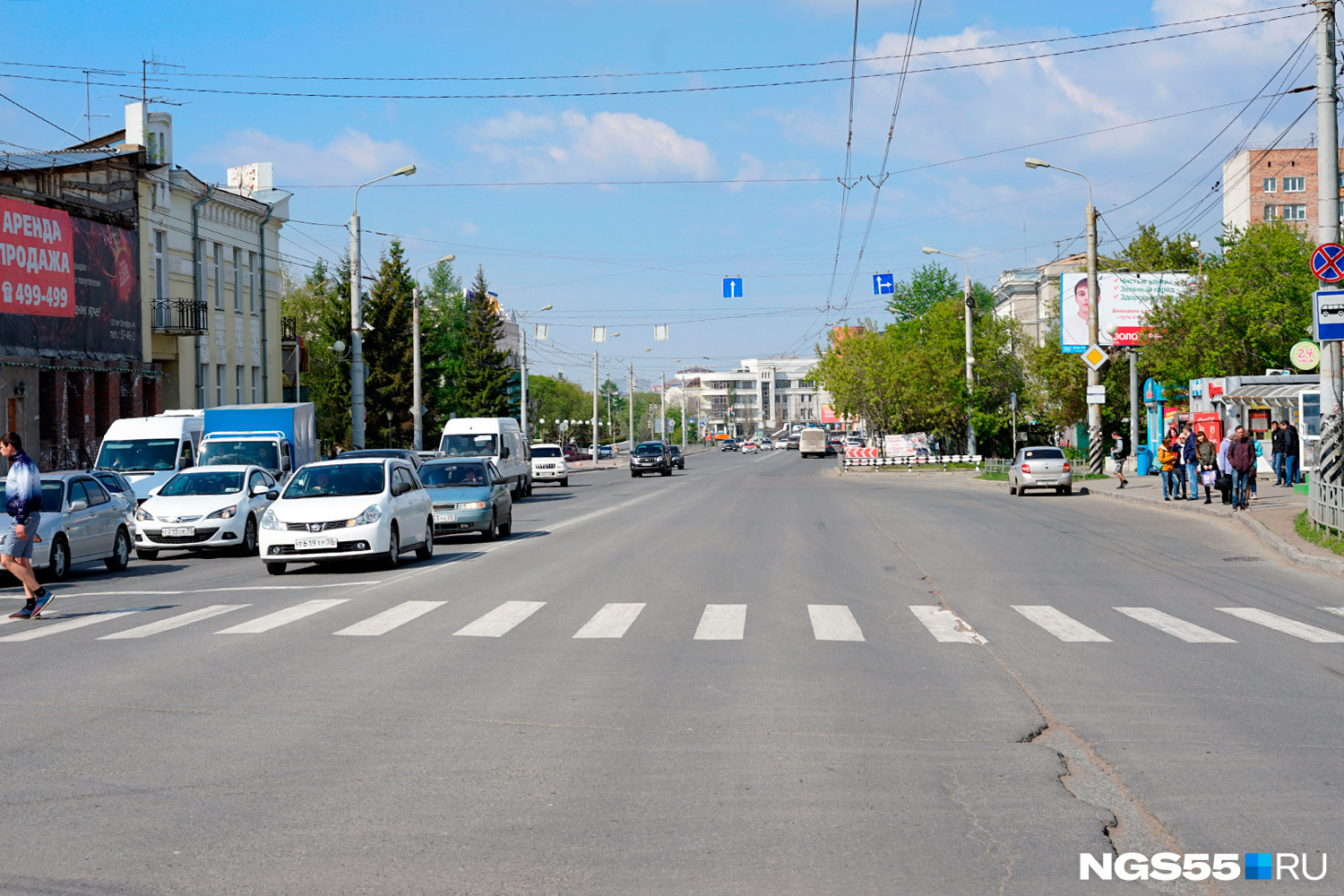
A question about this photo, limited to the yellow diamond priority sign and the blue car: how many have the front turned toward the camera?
2

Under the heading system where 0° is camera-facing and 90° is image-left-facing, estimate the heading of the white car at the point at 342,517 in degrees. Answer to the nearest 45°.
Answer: approximately 45°

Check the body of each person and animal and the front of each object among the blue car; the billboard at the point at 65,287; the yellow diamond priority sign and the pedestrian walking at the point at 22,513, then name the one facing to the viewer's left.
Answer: the pedestrian walking

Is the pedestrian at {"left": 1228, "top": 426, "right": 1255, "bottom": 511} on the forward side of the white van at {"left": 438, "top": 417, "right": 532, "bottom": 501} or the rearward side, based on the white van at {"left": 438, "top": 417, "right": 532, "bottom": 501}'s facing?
on the forward side

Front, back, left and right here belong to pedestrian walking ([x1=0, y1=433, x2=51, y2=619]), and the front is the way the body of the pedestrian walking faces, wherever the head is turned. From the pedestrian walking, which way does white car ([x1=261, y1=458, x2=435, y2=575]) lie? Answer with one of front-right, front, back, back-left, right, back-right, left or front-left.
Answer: back-right

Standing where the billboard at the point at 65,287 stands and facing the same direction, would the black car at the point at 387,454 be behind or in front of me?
in front

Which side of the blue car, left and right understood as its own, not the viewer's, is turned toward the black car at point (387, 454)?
back

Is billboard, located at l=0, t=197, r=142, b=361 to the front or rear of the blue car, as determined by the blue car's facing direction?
to the rear

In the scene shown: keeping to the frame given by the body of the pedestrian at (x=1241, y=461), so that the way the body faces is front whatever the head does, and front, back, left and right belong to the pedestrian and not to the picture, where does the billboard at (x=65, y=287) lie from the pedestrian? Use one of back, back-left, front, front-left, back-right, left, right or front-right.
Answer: right

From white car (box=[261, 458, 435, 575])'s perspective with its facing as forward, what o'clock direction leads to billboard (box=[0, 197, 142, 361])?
The billboard is roughly at 4 o'clock from the white car.

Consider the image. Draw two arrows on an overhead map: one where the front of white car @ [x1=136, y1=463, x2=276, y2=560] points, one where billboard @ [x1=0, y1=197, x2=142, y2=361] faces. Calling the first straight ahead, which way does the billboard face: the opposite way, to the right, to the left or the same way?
to the left

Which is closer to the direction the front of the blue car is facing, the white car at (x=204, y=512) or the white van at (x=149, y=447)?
the white car

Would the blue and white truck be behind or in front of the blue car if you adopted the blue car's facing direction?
behind

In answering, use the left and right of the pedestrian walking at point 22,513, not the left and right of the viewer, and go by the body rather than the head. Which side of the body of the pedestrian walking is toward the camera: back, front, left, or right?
left

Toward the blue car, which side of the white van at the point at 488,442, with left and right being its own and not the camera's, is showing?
front

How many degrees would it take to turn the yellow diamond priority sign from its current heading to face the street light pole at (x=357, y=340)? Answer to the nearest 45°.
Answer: approximately 45° to its right
